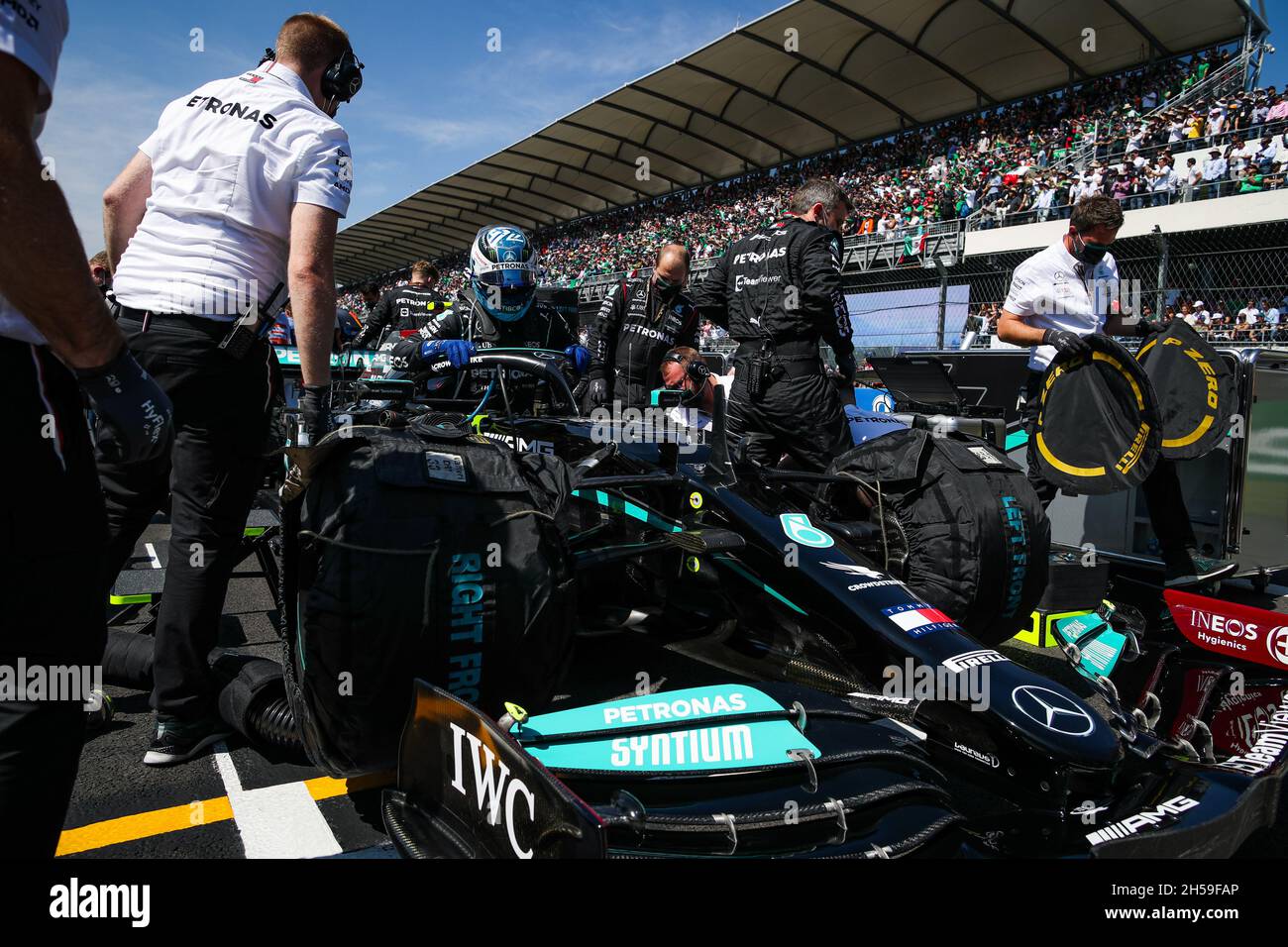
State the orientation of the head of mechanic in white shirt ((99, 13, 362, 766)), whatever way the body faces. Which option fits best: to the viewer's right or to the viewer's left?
to the viewer's right

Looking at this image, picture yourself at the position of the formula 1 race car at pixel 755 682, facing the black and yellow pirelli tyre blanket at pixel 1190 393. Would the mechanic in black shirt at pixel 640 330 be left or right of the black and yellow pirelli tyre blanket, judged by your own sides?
left

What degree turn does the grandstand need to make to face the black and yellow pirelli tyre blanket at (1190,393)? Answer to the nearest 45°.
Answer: approximately 45° to its left

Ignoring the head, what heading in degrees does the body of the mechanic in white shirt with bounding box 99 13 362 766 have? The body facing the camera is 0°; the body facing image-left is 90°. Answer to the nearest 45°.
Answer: approximately 225°

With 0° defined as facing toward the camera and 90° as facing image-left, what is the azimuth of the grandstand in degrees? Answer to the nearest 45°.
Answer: approximately 45°

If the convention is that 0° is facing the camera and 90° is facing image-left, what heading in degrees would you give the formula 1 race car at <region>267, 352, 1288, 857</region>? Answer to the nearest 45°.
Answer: approximately 315°

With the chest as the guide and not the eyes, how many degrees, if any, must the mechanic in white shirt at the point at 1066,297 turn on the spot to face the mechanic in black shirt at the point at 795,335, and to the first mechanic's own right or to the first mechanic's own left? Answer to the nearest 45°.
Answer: approximately 90° to the first mechanic's own right

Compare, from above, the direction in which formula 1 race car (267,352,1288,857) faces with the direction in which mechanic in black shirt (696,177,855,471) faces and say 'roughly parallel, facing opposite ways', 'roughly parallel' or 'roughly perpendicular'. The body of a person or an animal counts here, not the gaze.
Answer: roughly perpendicular
